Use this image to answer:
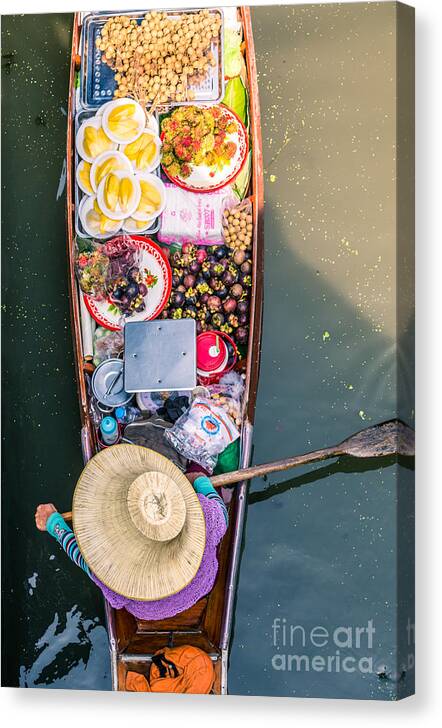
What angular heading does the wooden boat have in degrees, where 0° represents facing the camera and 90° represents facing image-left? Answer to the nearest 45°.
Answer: approximately 180°
